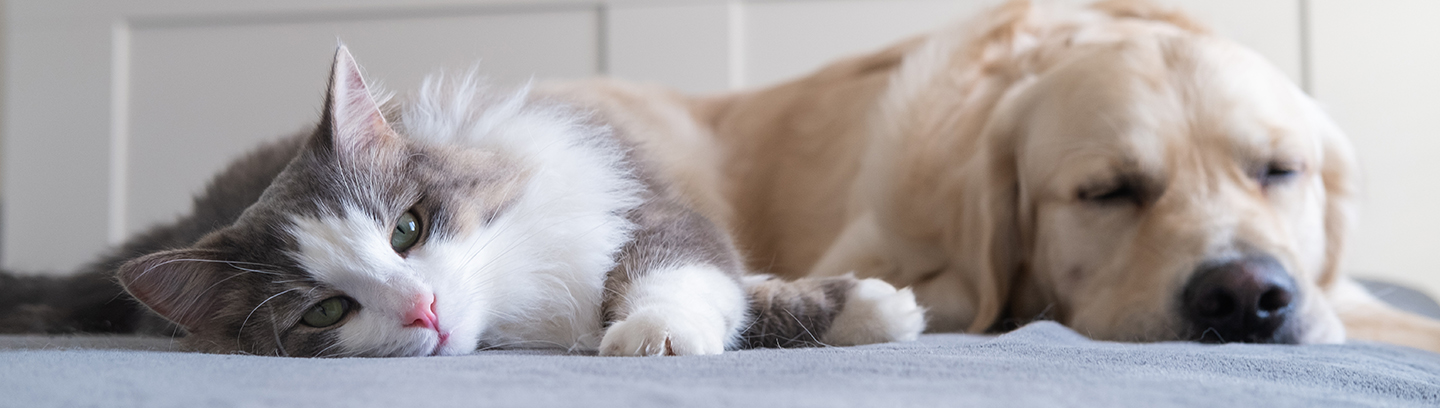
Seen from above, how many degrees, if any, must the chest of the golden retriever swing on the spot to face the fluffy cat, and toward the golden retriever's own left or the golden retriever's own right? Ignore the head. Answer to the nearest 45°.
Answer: approximately 90° to the golden retriever's own right

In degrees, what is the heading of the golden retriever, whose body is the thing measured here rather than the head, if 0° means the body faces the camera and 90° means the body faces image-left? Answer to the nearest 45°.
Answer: approximately 315°
